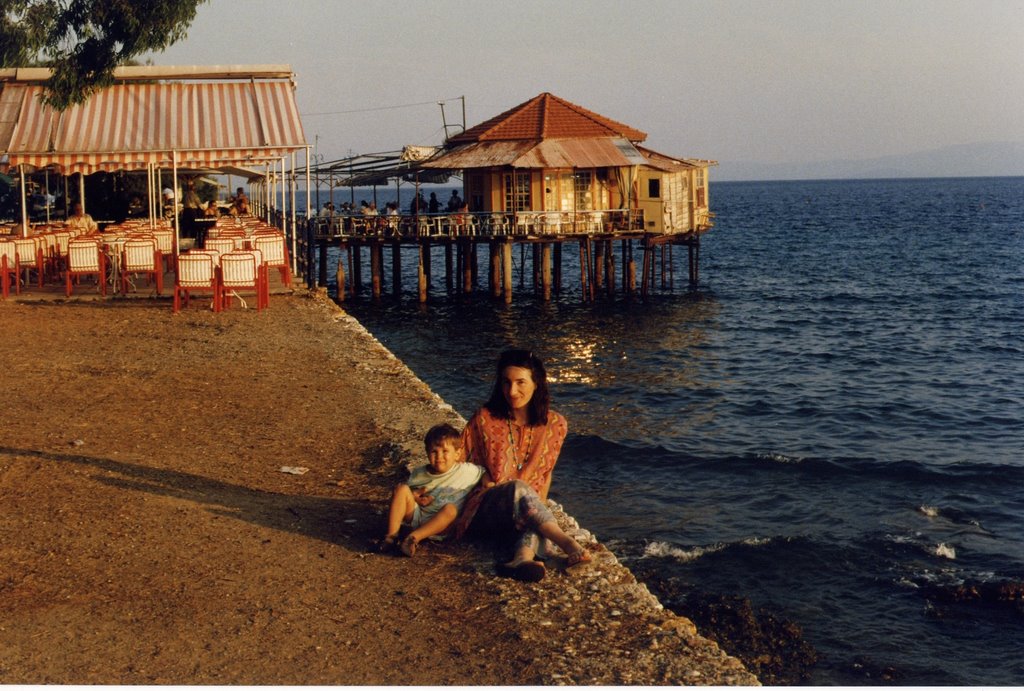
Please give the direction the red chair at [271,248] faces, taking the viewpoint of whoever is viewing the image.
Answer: facing away from the viewer and to the left of the viewer

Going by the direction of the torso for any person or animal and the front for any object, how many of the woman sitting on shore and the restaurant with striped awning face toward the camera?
2

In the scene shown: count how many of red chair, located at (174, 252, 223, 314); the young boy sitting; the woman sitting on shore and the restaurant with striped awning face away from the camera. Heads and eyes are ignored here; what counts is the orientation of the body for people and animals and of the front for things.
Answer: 1

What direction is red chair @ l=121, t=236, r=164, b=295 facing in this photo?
away from the camera

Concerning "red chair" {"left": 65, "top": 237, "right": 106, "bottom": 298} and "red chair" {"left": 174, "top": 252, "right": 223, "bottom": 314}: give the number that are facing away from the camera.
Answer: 2

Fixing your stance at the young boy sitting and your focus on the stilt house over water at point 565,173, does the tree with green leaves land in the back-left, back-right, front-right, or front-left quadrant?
front-left

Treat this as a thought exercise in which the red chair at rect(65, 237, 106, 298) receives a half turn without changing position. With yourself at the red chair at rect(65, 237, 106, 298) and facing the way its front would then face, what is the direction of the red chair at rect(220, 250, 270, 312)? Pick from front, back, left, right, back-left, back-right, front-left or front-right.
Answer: front-left

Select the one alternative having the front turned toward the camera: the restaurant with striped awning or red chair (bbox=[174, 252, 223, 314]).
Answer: the restaurant with striped awning

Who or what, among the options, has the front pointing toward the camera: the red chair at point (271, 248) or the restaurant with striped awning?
the restaurant with striped awning

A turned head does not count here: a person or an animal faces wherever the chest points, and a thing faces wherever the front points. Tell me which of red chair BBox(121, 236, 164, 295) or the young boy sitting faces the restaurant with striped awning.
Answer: the red chair

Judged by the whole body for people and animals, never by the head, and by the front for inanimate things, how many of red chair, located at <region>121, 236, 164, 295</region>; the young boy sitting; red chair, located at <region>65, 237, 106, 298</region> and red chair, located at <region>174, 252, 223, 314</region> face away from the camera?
3

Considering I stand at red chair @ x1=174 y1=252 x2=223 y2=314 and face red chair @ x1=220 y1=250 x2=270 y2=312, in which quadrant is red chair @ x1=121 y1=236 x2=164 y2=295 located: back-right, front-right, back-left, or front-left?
back-left

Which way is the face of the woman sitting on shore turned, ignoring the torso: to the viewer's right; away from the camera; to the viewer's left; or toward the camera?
toward the camera

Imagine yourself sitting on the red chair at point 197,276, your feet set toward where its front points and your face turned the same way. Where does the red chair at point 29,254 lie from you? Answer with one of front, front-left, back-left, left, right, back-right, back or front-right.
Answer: front-left
